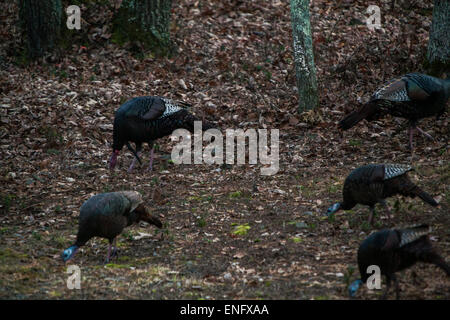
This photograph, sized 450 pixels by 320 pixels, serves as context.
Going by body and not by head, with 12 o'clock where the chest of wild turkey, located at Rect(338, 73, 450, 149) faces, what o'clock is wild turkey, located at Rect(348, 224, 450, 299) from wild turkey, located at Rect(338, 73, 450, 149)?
wild turkey, located at Rect(348, 224, 450, 299) is roughly at 3 o'clock from wild turkey, located at Rect(338, 73, 450, 149).

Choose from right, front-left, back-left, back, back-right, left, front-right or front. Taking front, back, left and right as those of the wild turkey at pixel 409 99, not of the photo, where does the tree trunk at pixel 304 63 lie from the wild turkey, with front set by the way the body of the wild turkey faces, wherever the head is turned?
back-left

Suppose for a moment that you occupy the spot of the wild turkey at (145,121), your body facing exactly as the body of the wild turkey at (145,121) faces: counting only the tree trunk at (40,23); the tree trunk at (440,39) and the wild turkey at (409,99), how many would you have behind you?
2

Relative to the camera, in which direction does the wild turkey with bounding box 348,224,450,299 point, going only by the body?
to the viewer's left

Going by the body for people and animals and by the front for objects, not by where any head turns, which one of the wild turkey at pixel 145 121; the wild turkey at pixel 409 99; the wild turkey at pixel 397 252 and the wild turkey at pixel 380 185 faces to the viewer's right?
the wild turkey at pixel 409 99

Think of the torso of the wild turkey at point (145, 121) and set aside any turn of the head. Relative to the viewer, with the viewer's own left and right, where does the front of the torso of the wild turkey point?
facing to the left of the viewer

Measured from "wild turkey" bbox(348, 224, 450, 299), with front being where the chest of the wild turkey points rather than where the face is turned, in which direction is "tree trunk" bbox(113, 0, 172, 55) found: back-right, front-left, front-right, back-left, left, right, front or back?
front-right

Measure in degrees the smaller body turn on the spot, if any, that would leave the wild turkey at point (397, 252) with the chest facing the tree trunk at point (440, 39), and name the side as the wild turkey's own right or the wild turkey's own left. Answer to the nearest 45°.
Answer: approximately 90° to the wild turkey's own right

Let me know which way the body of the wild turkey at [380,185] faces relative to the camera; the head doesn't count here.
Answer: to the viewer's left

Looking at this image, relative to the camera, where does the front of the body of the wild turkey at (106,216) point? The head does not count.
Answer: to the viewer's left

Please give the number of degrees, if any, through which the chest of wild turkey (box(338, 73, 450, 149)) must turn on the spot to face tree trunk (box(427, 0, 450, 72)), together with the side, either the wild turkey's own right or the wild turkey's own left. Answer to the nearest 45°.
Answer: approximately 90° to the wild turkey's own left

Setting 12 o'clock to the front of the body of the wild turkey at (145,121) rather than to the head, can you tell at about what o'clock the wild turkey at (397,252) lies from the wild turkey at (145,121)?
the wild turkey at (397,252) is roughly at 8 o'clock from the wild turkey at (145,121).

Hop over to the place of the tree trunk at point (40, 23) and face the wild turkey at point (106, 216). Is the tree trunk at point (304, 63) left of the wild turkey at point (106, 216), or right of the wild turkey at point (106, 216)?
left

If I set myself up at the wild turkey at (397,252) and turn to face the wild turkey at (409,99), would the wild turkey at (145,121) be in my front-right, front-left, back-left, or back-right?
front-left

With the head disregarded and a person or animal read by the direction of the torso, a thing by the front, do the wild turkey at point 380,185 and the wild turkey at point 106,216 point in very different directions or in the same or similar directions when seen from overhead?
same or similar directions

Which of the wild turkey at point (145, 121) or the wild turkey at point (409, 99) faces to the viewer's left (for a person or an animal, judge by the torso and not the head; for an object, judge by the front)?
the wild turkey at point (145, 121)

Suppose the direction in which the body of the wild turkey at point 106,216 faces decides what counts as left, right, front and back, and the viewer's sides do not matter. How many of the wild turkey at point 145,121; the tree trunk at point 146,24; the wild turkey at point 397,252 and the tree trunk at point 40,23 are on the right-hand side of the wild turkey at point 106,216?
3

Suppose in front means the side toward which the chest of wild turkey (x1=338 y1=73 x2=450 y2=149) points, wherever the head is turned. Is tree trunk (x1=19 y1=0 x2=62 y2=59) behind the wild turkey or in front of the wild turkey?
behind
